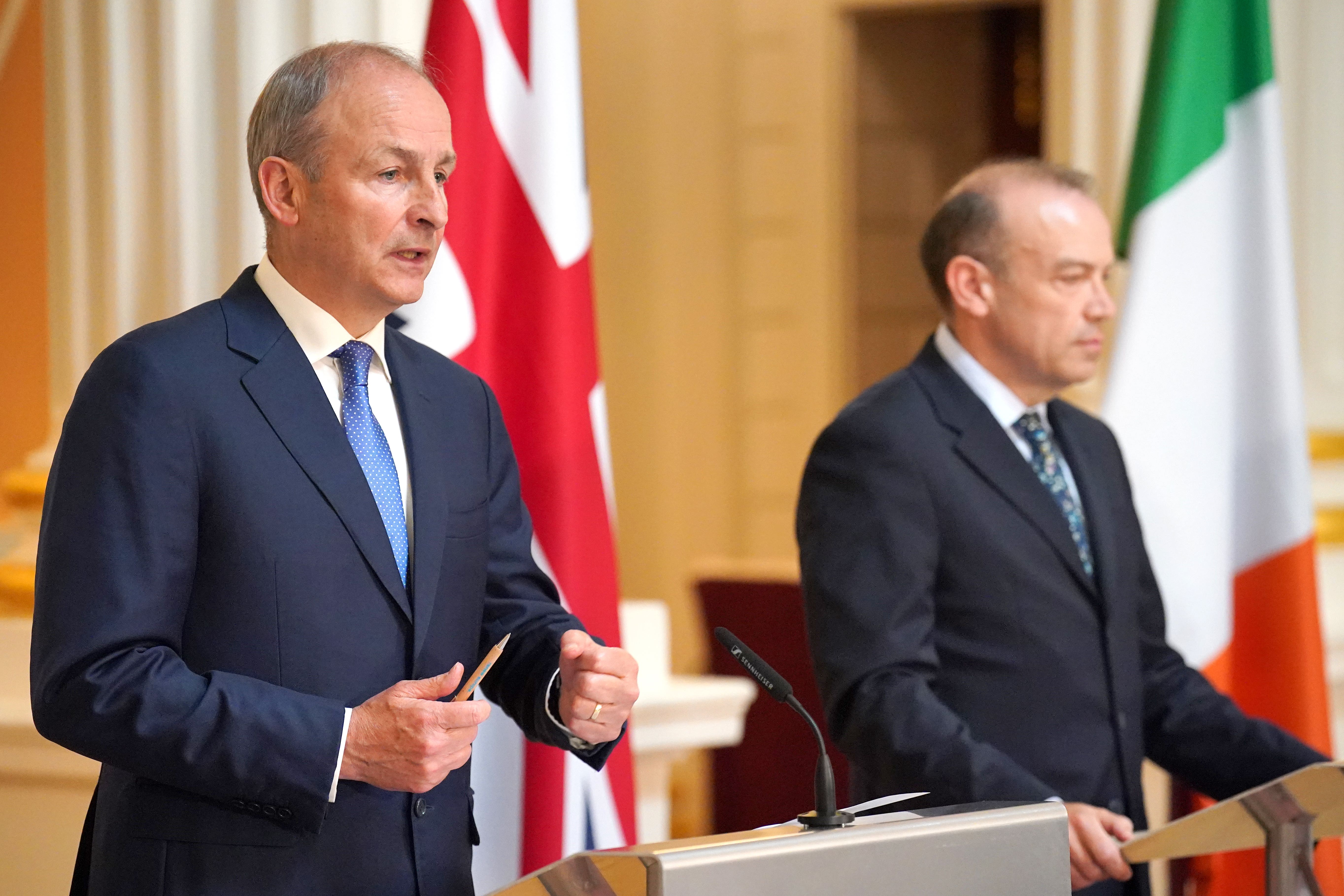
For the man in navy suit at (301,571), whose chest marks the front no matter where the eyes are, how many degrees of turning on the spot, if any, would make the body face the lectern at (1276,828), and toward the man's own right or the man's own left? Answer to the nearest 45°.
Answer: approximately 45° to the man's own left

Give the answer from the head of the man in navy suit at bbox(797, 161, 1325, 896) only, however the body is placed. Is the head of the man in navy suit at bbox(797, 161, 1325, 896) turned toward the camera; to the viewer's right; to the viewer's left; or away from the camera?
to the viewer's right

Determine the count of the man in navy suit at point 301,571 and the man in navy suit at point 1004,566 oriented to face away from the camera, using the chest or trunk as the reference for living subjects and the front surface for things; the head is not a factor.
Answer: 0

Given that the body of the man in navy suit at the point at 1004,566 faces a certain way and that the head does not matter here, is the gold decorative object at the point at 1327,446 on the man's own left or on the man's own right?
on the man's own left

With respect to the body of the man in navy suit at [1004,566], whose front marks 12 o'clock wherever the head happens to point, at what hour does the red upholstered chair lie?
The red upholstered chair is roughly at 7 o'clock from the man in navy suit.
